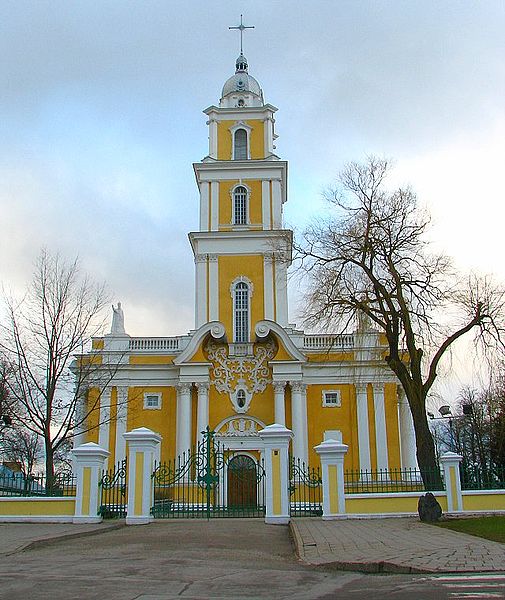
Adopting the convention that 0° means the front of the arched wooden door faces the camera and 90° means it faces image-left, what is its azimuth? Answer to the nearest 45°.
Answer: approximately 0°

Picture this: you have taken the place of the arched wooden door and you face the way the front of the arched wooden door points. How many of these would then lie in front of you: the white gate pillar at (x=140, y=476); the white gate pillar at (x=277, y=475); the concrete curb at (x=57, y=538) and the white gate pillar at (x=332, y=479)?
4

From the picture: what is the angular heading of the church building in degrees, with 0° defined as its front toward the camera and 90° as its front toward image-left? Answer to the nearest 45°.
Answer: approximately 0°

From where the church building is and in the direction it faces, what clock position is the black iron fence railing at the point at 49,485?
The black iron fence railing is roughly at 1 o'clock from the church building.

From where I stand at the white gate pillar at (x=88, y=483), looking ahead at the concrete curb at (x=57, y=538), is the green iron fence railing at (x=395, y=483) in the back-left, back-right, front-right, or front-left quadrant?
back-left

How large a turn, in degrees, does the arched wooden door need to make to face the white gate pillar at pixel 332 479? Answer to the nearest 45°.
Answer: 0° — it already faces it

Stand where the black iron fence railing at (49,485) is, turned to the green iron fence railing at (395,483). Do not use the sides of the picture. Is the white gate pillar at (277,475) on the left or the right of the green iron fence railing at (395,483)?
right

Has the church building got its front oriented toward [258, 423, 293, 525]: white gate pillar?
yes

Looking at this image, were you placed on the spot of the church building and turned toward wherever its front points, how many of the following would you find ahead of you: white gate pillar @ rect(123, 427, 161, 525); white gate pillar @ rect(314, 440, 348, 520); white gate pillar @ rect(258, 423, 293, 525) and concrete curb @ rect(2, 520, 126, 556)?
4
